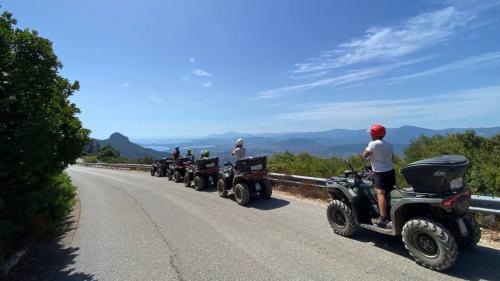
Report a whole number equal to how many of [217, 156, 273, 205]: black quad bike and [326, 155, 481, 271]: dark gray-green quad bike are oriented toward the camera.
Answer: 0

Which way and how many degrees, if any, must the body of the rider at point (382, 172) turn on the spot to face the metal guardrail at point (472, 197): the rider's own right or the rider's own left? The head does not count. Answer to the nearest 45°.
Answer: approximately 90° to the rider's own right

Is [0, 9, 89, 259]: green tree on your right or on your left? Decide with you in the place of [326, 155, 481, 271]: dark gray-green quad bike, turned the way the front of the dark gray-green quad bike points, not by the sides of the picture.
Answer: on your left

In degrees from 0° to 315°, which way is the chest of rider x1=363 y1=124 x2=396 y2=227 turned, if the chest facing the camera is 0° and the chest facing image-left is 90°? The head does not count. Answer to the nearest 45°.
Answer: approximately 135°

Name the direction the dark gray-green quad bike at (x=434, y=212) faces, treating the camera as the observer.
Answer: facing away from the viewer and to the left of the viewer

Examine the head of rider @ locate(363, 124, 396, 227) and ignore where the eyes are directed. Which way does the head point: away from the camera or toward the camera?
away from the camera

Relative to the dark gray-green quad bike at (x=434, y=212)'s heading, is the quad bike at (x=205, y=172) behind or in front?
in front

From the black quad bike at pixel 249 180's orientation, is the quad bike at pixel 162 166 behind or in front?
in front

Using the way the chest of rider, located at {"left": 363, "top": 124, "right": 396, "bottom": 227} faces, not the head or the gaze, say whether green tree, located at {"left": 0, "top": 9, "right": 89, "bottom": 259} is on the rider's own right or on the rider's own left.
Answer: on the rider's own left

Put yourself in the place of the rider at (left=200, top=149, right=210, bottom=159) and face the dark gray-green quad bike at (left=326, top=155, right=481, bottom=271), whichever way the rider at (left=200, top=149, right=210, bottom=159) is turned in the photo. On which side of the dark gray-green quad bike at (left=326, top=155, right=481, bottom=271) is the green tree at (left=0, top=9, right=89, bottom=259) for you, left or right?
right

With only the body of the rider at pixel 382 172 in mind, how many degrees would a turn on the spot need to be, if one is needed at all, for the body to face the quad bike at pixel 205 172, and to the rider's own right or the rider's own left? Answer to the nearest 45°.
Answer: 0° — they already face it

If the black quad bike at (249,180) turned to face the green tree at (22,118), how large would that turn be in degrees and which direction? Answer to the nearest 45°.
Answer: approximately 90° to its left

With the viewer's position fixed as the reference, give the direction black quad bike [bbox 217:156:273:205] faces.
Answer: facing away from the viewer and to the left of the viewer
